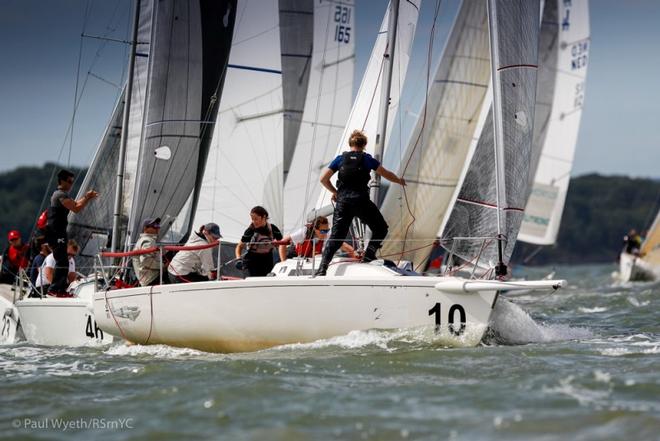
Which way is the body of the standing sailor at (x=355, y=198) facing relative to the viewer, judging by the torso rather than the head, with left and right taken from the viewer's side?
facing away from the viewer

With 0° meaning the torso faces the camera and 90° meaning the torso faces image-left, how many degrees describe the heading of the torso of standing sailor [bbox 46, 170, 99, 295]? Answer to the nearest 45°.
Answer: approximately 270°

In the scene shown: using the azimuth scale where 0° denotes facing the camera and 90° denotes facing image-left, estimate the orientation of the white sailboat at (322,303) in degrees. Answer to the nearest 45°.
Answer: approximately 270°

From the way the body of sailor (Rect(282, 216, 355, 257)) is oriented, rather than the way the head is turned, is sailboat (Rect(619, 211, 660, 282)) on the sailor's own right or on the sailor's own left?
on the sailor's own left

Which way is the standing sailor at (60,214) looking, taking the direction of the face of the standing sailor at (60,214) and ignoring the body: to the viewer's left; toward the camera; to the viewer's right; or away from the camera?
to the viewer's right
